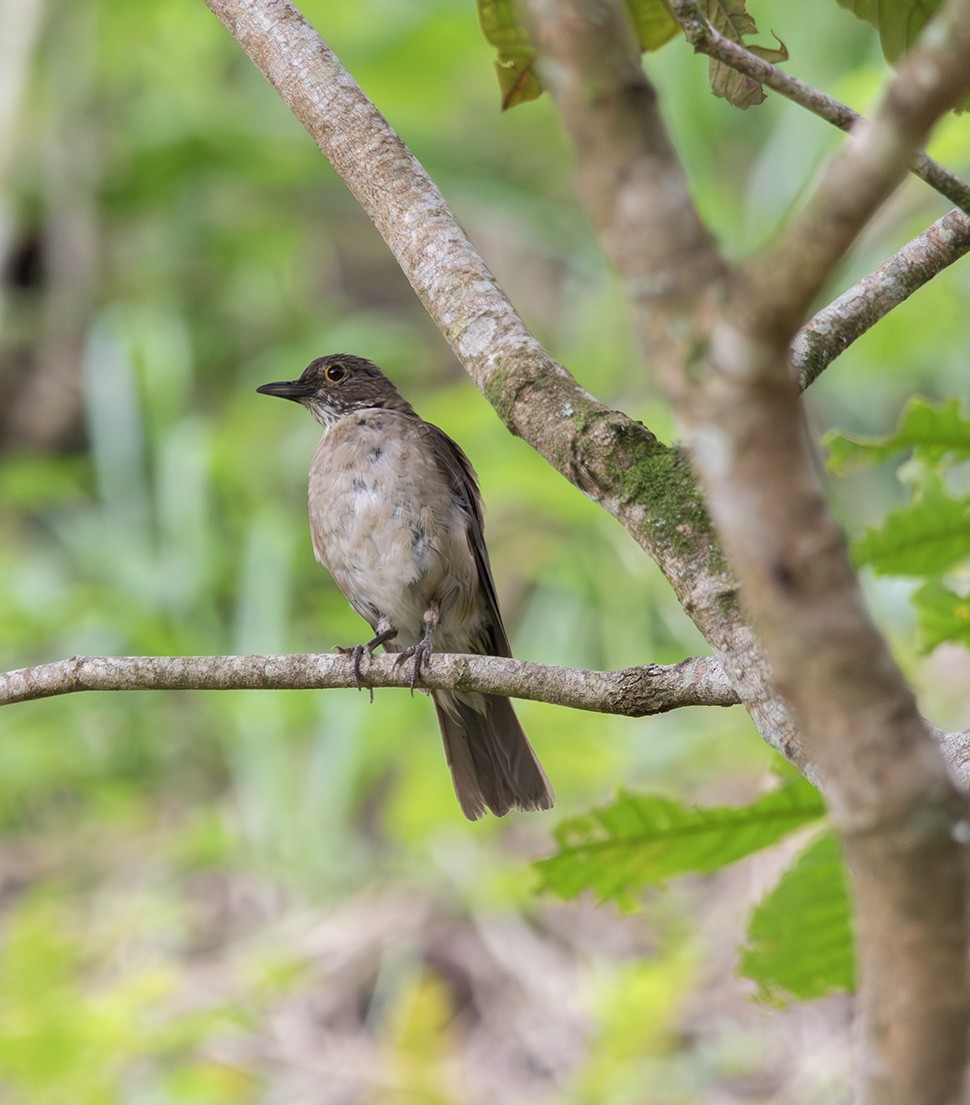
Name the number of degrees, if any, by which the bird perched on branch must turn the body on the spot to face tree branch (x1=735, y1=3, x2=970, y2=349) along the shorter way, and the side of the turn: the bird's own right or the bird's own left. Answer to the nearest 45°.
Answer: approximately 45° to the bird's own left

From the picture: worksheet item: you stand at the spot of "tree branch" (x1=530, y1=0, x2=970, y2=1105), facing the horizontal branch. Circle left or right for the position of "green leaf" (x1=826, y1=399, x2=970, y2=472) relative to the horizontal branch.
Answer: right

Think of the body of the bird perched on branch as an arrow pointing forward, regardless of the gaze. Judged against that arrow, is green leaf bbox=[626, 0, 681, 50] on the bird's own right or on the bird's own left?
on the bird's own left

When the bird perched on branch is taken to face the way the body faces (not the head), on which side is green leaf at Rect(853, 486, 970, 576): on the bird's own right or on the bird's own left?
on the bird's own left

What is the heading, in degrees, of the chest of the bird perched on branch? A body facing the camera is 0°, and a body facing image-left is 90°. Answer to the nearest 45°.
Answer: approximately 45°
